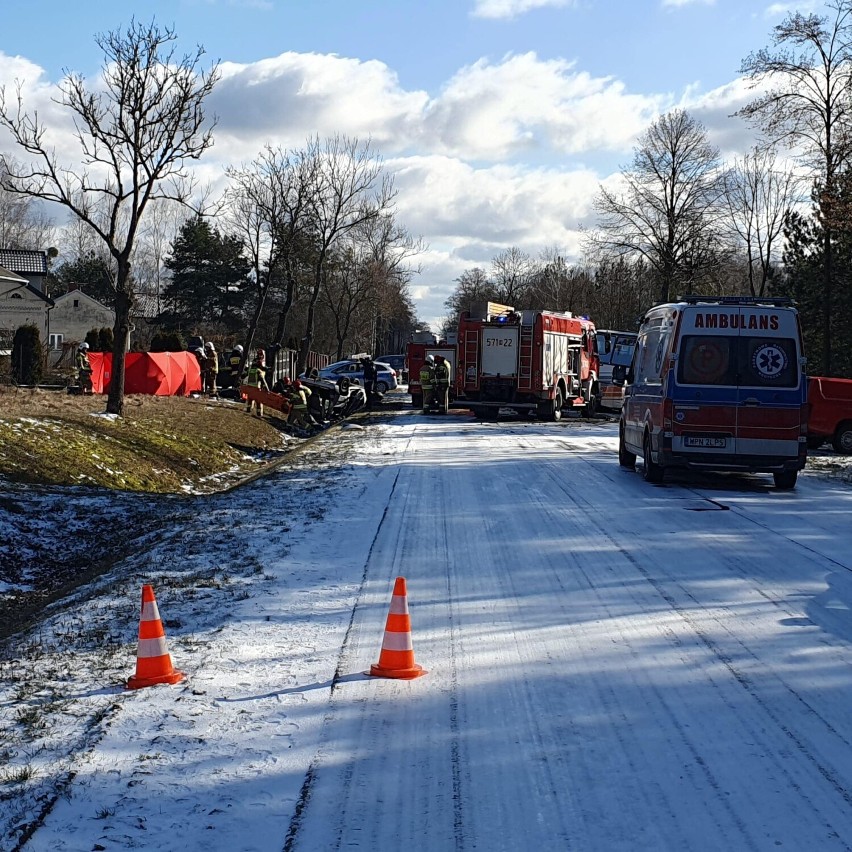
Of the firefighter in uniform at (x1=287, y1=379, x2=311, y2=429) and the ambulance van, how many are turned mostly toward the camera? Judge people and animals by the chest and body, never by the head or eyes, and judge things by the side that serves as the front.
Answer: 0

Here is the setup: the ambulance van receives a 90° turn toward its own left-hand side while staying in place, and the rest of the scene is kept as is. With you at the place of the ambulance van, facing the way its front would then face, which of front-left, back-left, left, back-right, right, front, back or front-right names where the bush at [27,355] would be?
front-right

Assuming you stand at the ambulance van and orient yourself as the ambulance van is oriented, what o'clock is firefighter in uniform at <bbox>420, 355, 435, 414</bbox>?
The firefighter in uniform is roughly at 11 o'clock from the ambulance van.

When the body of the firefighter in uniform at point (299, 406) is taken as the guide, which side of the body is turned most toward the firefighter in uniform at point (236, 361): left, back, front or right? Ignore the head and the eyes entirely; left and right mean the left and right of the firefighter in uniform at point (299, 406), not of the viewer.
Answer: left

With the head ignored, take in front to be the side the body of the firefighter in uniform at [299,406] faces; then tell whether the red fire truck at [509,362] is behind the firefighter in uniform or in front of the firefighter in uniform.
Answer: in front

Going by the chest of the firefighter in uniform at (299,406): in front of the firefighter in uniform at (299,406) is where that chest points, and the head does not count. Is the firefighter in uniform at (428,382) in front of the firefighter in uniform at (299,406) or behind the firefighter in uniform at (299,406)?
in front

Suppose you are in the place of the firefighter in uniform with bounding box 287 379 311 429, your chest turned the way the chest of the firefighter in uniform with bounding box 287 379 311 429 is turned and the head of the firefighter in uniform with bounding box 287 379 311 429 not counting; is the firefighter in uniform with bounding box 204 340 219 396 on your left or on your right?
on your left

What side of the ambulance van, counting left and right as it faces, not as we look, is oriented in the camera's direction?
back

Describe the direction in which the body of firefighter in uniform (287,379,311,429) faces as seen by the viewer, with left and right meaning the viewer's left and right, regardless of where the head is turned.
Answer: facing away from the viewer and to the right of the viewer

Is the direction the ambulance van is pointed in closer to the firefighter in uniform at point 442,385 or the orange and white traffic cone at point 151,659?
the firefighter in uniform

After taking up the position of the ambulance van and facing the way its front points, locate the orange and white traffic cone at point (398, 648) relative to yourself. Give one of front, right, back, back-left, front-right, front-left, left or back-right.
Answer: back

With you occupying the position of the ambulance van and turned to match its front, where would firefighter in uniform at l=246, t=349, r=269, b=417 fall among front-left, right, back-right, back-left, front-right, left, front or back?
front-left
